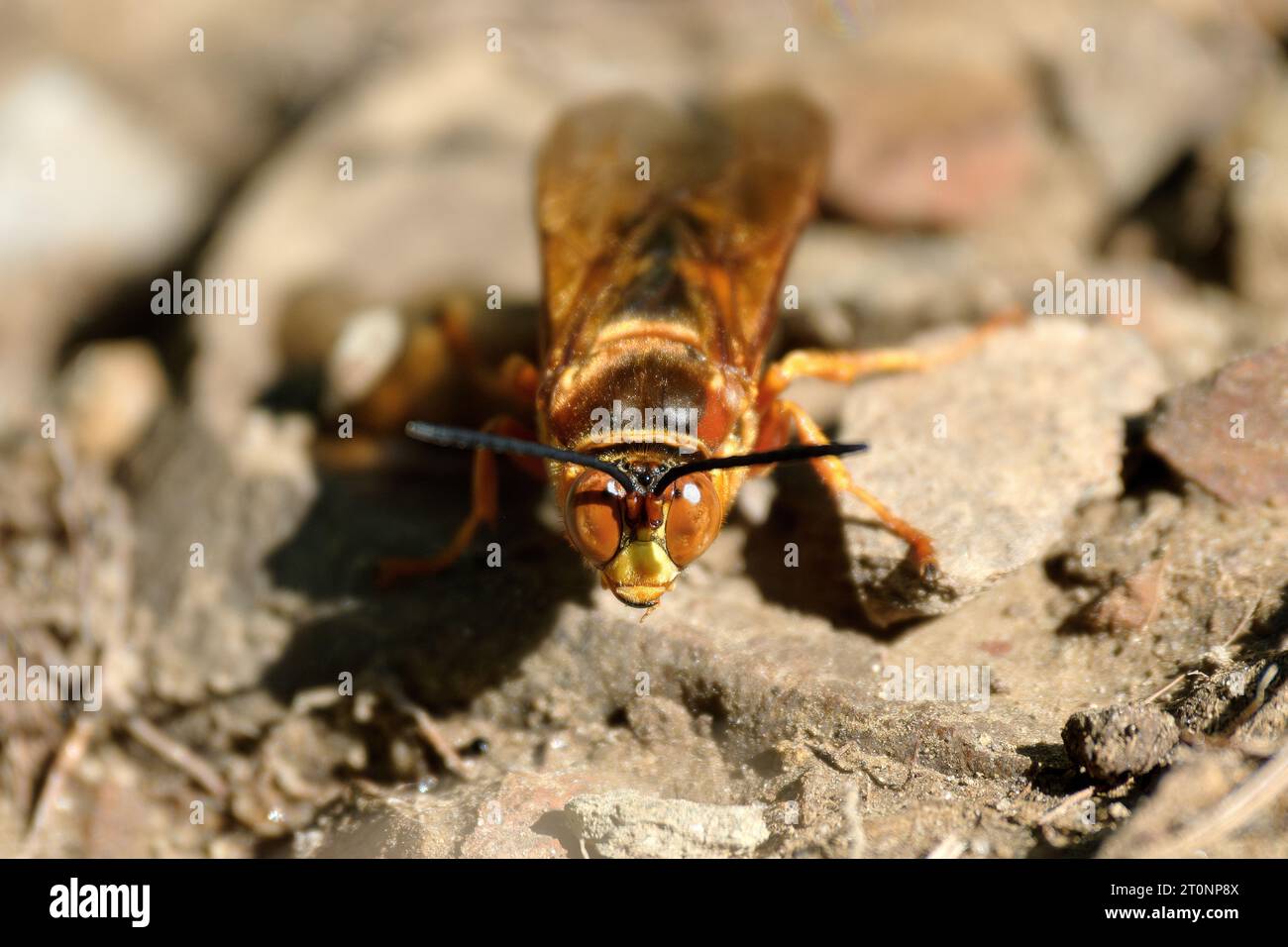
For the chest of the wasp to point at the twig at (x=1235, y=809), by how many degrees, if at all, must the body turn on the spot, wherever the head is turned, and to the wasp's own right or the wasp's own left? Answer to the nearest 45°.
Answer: approximately 45° to the wasp's own left

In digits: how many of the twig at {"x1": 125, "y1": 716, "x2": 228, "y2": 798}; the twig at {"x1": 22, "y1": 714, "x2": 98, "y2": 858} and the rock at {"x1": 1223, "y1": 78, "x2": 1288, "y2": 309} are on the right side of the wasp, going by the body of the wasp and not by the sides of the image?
2

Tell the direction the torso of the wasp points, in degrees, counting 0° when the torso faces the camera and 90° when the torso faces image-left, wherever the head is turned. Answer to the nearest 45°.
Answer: approximately 0°

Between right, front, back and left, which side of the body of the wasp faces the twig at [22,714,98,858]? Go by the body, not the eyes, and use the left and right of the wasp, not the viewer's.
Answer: right

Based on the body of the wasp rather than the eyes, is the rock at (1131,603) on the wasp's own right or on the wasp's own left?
on the wasp's own left

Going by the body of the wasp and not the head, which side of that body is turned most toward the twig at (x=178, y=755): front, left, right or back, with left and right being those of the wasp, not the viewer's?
right

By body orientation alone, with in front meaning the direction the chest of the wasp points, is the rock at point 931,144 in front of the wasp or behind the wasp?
behind

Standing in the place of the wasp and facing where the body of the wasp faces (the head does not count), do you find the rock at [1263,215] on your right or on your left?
on your left

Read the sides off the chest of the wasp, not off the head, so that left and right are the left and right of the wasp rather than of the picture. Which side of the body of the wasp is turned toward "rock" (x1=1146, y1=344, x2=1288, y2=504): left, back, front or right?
left
